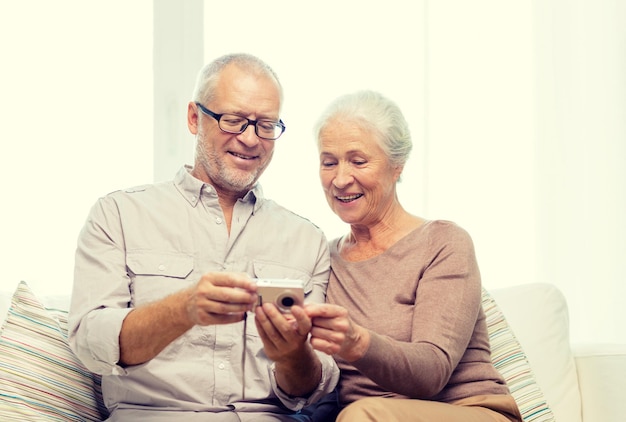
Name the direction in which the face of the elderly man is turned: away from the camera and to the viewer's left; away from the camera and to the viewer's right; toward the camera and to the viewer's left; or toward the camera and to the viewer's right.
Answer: toward the camera and to the viewer's right

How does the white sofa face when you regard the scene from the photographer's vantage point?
facing the viewer

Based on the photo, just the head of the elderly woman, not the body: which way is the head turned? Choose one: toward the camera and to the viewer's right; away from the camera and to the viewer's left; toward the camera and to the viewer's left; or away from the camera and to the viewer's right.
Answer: toward the camera and to the viewer's left

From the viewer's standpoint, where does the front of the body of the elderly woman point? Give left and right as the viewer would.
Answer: facing the viewer and to the left of the viewer
